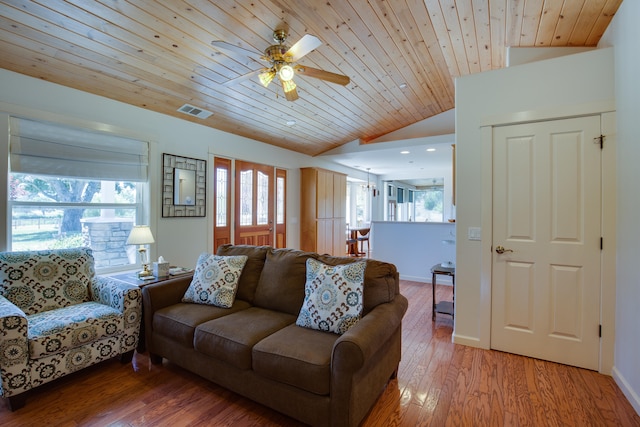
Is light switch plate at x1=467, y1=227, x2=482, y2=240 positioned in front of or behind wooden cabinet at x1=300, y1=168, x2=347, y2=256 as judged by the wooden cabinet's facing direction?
in front

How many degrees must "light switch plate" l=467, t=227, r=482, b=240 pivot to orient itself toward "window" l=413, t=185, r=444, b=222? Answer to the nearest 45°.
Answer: approximately 180°

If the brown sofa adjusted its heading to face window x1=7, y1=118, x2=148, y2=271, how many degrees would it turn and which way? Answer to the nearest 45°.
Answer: approximately 90° to its right

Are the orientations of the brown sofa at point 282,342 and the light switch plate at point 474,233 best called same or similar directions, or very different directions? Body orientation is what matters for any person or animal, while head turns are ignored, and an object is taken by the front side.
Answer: same or similar directions

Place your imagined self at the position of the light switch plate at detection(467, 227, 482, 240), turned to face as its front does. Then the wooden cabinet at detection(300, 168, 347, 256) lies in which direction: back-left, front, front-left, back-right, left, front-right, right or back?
back-right

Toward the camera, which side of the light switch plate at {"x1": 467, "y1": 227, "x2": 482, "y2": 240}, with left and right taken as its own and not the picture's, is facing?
front

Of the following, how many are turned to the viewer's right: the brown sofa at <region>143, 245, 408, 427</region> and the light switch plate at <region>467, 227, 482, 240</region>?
0

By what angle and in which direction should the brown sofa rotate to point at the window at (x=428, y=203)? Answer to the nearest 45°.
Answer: approximately 180°

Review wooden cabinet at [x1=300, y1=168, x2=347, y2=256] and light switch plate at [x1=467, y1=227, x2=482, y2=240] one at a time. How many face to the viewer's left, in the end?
0

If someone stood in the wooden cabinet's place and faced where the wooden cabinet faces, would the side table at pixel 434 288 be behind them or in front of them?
in front

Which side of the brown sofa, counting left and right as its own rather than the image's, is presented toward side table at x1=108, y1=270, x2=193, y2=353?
right

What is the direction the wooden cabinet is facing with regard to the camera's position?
facing the viewer and to the right of the viewer
